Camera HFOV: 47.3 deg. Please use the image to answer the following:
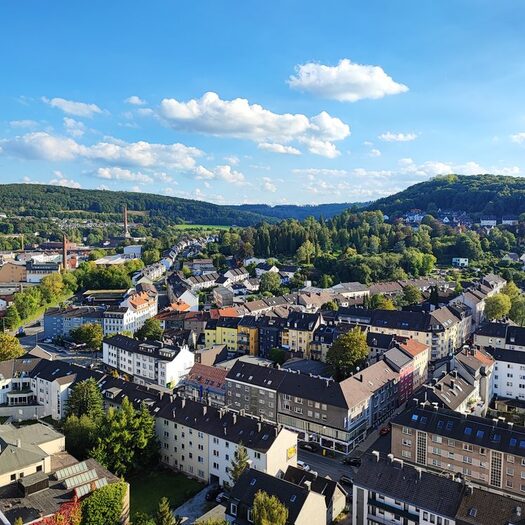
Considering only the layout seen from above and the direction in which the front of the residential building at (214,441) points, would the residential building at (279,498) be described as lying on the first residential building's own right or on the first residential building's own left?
on the first residential building's own left

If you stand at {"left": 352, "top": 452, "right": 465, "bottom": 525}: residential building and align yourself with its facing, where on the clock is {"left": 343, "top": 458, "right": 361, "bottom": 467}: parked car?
The parked car is roughly at 4 o'clock from the residential building.

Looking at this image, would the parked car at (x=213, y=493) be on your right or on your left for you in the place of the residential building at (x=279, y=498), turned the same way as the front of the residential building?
on your right

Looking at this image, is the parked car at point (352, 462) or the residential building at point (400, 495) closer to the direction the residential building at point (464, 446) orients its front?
the residential building

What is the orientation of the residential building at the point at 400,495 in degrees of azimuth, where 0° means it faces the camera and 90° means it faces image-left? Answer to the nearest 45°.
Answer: approximately 45°

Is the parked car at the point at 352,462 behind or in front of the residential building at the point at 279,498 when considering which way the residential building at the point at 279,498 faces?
behind

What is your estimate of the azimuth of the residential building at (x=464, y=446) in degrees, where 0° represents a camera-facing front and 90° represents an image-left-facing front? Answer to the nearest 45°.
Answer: approximately 45°

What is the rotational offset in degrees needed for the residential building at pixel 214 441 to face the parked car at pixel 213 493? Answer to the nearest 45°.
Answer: approximately 45° to its left
